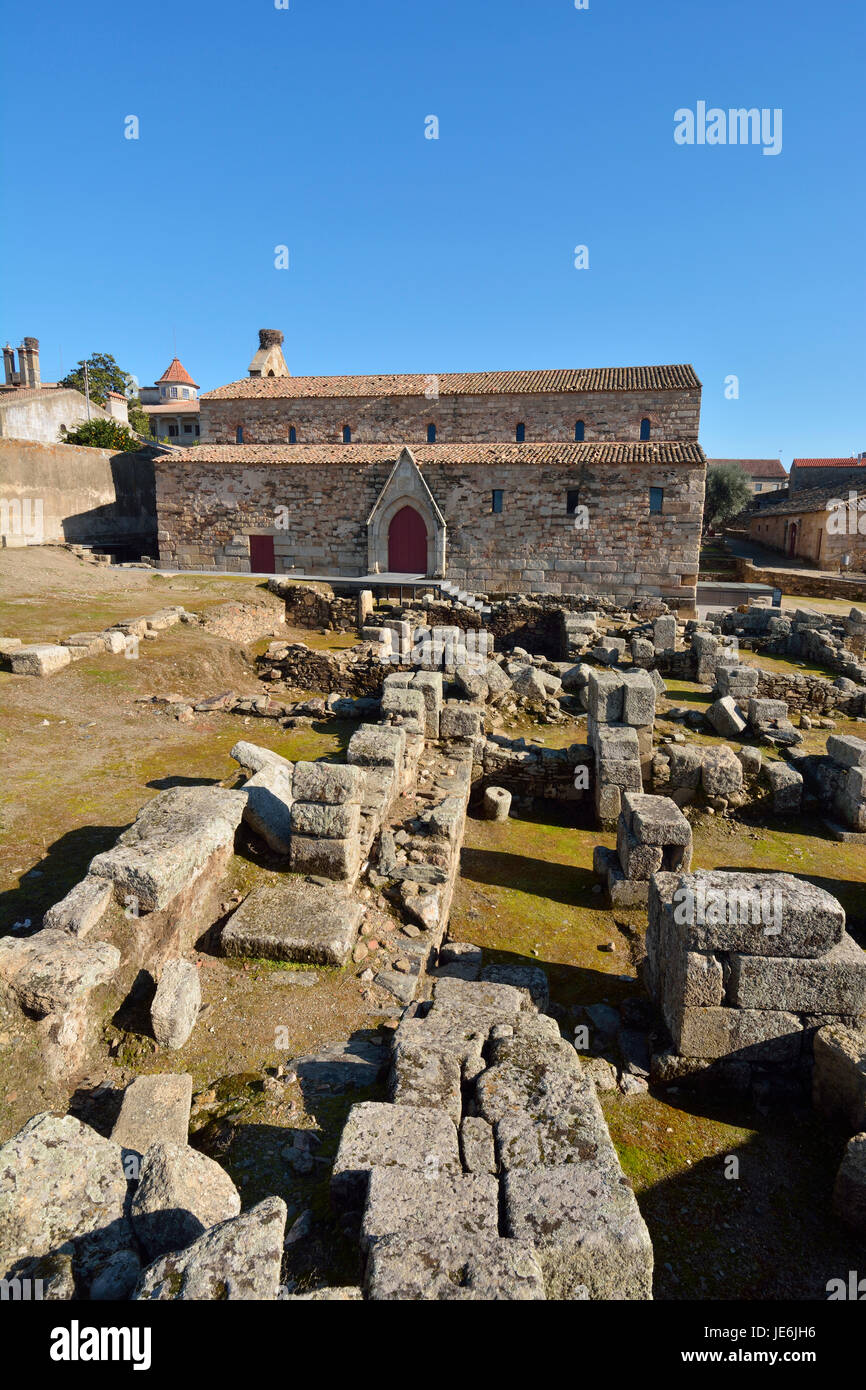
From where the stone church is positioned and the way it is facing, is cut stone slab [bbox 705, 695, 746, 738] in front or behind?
in front

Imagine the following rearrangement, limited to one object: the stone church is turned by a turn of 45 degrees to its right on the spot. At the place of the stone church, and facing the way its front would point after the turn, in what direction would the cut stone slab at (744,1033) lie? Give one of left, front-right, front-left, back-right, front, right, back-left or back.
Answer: front-left

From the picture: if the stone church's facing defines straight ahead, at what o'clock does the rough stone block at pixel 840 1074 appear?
The rough stone block is roughly at 12 o'clock from the stone church.

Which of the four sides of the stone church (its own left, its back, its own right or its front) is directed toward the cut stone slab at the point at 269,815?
front

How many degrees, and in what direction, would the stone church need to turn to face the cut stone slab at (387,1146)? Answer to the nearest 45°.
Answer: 0° — it already faces it

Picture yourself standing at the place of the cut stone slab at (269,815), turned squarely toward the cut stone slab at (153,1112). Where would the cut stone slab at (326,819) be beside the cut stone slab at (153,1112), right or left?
left

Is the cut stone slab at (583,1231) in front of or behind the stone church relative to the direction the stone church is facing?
in front

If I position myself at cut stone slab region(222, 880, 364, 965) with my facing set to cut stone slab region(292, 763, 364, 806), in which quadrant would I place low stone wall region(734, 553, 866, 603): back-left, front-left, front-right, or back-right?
front-right

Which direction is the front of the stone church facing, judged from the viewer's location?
facing the viewer

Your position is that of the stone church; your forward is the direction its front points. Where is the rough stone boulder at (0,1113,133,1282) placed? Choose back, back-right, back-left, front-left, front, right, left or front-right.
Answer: front

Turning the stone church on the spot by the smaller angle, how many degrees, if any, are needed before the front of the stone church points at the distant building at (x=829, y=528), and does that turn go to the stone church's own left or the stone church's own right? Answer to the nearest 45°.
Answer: approximately 135° to the stone church's own left

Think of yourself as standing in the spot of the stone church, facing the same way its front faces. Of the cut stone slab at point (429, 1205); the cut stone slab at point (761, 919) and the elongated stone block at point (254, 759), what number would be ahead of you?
3

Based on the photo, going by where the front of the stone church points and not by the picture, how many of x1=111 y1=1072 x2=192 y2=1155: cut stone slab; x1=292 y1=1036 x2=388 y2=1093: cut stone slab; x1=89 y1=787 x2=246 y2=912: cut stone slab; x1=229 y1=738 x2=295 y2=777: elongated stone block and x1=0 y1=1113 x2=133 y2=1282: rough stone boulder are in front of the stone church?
5

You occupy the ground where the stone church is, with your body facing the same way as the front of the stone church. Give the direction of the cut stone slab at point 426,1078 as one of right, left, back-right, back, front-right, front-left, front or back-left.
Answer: front

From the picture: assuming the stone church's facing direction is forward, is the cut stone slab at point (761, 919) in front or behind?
in front
